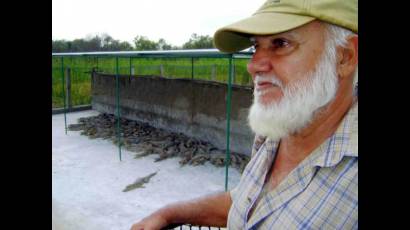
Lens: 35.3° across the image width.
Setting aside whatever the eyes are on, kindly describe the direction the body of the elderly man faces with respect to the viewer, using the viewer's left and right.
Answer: facing the viewer and to the left of the viewer

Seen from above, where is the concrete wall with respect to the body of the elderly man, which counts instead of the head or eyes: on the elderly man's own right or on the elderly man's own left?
on the elderly man's own right
